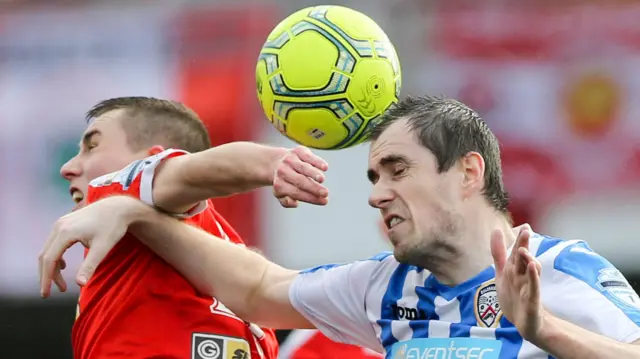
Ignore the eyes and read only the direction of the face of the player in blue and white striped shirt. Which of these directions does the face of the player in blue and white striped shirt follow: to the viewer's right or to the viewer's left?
to the viewer's left

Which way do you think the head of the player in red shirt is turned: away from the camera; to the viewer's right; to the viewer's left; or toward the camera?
to the viewer's left

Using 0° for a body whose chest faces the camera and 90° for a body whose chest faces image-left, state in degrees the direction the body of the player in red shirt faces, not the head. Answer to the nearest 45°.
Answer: approximately 90°

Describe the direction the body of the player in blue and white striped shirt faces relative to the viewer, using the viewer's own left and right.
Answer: facing the viewer and to the left of the viewer
